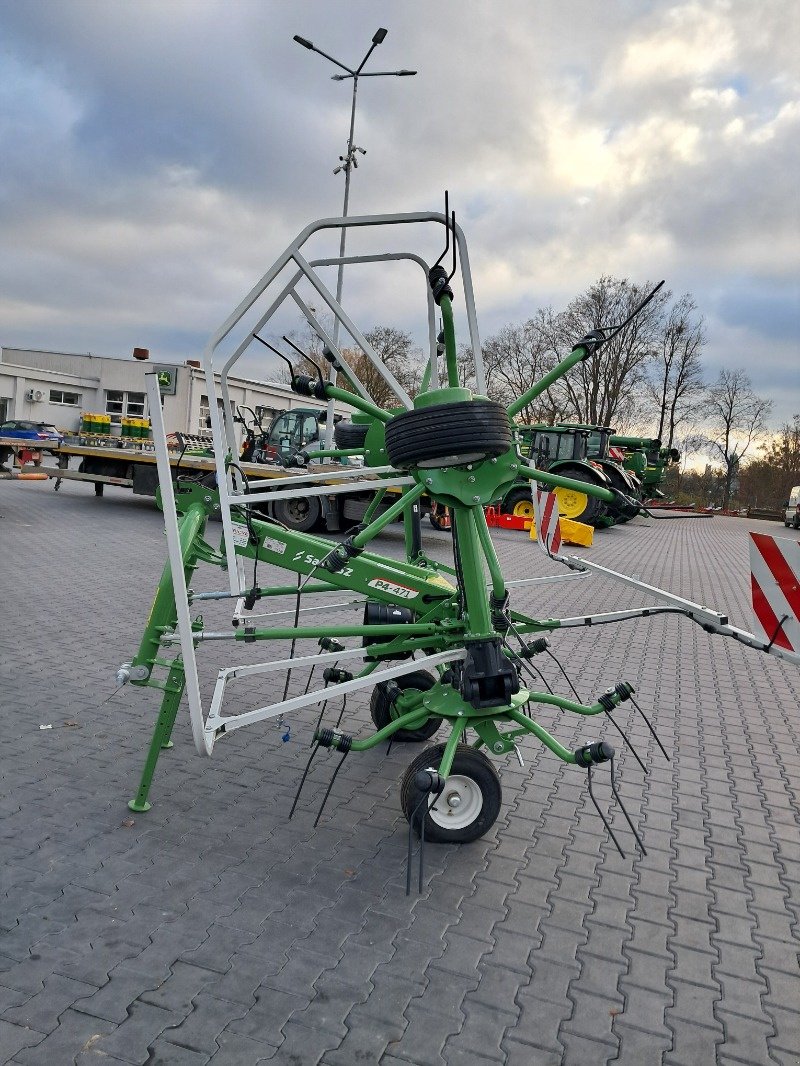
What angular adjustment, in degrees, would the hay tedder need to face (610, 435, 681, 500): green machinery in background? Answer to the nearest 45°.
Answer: approximately 90° to its right

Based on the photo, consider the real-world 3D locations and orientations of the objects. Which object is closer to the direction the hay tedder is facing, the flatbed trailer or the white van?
the flatbed trailer

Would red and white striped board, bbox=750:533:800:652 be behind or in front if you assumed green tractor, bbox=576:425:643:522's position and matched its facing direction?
behind

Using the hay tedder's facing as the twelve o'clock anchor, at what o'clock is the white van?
The white van is roughly at 4 o'clock from the hay tedder.

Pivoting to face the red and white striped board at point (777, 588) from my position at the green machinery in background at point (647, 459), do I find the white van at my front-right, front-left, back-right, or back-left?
back-left

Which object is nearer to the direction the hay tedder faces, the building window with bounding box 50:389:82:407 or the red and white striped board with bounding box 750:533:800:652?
the building window

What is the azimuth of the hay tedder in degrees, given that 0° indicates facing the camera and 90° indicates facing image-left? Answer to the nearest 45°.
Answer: approximately 90°

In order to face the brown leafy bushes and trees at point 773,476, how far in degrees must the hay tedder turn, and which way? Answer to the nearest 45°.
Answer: approximately 90° to its right
